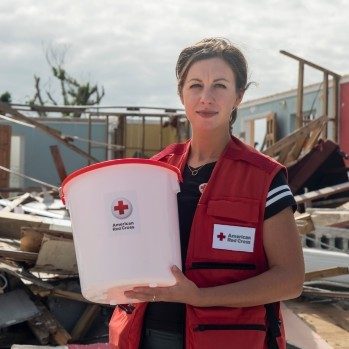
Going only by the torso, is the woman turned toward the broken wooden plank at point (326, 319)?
no

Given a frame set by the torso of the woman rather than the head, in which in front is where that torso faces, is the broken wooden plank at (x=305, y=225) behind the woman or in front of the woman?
behind

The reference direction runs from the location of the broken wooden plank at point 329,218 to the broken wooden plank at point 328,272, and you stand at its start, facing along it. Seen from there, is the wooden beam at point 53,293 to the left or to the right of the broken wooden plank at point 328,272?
right

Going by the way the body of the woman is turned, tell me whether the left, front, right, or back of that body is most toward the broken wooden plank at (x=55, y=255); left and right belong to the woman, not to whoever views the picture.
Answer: right

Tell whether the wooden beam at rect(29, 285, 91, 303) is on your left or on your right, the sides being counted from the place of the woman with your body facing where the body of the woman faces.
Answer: on your right

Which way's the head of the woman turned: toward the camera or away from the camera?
toward the camera

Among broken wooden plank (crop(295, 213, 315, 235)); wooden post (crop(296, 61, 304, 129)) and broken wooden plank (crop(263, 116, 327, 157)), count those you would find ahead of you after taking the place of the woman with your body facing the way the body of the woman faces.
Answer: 0

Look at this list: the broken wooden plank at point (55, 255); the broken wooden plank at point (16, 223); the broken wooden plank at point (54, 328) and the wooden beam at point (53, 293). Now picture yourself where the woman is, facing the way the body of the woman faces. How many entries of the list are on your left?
0

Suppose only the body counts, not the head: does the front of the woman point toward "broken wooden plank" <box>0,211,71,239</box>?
no

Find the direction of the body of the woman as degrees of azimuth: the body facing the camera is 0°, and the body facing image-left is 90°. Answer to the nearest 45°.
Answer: approximately 45°

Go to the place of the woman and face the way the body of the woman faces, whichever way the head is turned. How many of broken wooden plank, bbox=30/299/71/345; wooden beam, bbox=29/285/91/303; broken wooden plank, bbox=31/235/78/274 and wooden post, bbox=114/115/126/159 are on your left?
0
